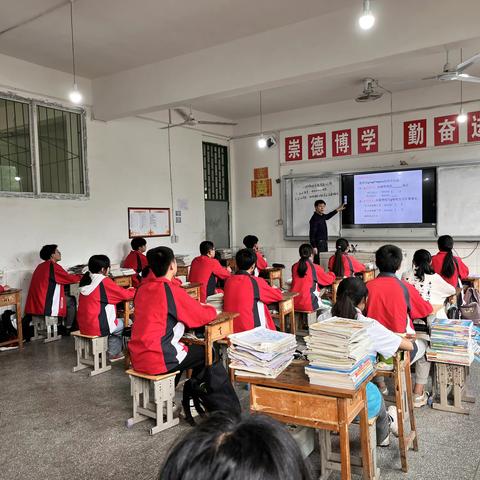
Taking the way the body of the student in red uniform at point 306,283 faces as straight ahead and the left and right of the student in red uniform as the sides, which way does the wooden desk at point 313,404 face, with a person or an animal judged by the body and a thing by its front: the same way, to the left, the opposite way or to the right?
the opposite way

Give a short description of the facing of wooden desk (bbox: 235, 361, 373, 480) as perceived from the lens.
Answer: facing the viewer and to the left of the viewer

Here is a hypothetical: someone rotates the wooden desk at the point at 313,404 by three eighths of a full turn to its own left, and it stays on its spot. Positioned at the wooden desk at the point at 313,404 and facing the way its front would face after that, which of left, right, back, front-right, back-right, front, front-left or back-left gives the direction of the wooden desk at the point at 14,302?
back-left

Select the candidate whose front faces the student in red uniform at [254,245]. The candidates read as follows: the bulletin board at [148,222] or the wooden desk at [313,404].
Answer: the bulletin board

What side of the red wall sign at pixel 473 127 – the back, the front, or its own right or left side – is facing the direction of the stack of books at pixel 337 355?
front

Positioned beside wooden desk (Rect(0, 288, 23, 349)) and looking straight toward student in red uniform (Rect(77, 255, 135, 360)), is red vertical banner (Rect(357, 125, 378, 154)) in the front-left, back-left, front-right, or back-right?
front-left

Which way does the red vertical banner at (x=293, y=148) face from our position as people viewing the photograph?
facing the viewer

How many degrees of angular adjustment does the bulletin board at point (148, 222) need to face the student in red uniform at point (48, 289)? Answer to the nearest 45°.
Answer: approximately 90° to its right

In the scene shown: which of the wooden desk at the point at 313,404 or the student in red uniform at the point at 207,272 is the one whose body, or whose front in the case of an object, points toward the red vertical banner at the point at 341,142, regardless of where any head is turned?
the student in red uniform

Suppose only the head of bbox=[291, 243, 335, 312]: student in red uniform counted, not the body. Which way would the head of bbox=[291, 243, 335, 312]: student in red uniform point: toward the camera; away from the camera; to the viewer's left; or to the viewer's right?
away from the camera

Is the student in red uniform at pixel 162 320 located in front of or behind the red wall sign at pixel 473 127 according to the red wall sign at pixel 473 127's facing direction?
in front

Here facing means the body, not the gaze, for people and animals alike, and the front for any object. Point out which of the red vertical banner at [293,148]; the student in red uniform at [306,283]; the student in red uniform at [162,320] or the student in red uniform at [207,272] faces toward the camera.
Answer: the red vertical banner

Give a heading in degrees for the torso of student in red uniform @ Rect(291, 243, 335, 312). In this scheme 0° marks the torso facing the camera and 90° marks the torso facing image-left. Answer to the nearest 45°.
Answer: approximately 225°

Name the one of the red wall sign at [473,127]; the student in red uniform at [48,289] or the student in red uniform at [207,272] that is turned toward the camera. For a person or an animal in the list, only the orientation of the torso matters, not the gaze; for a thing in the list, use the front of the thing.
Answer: the red wall sign

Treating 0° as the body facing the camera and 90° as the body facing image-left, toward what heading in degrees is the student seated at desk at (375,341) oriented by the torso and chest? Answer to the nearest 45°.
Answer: approximately 225°

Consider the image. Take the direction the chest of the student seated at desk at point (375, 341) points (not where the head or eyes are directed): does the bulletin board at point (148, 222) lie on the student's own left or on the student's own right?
on the student's own left

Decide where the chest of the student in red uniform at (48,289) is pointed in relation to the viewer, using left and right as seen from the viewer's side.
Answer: facing away from the viewer and to the right of the viewer

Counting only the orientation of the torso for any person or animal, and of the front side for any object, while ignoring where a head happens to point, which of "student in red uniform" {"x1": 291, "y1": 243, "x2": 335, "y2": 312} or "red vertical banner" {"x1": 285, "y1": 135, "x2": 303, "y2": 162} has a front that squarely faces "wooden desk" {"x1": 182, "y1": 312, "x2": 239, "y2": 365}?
the red vertical banner

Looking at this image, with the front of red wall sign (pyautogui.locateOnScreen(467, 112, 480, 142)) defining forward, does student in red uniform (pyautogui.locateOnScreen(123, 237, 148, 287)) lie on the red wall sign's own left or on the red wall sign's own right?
on the red wall sign's own right

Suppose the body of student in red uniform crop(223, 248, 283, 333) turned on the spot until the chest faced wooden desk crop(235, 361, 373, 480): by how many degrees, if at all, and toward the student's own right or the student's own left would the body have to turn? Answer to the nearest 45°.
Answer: approximately 135° to the student's own right

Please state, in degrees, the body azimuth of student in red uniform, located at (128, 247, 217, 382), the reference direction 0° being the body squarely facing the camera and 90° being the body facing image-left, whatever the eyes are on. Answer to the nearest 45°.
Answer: approximately 225°
